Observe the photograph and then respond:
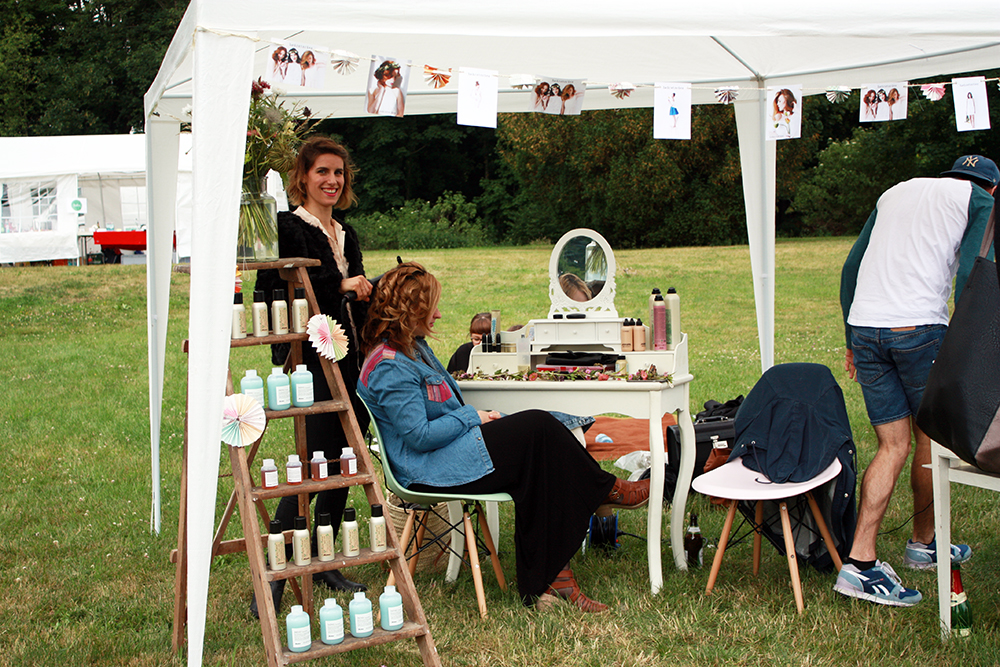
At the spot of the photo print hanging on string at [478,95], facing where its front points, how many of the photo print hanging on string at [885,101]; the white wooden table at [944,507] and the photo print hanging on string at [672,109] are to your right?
0

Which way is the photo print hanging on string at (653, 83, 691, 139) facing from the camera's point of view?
toward the camera

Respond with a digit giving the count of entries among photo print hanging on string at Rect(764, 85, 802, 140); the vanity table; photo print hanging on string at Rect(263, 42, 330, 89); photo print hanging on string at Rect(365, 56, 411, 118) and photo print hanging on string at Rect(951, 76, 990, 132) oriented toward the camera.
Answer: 5

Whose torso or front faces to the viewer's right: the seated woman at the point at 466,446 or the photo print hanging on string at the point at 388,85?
the seated woman

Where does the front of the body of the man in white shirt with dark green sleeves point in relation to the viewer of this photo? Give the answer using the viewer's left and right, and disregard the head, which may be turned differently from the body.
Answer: facing away from the viewer and to the right of the viewer

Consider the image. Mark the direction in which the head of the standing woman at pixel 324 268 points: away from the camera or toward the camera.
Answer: toward the camera

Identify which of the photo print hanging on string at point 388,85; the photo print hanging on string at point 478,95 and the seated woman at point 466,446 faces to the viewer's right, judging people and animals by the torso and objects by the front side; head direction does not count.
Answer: the seated woman

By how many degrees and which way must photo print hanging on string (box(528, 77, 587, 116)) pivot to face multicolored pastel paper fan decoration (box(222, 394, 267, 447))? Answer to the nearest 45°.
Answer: approximately 45° to its right

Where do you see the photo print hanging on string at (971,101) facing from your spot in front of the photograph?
facing the viewer

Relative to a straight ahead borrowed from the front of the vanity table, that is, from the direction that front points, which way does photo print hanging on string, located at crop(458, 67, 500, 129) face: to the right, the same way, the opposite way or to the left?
the same way
